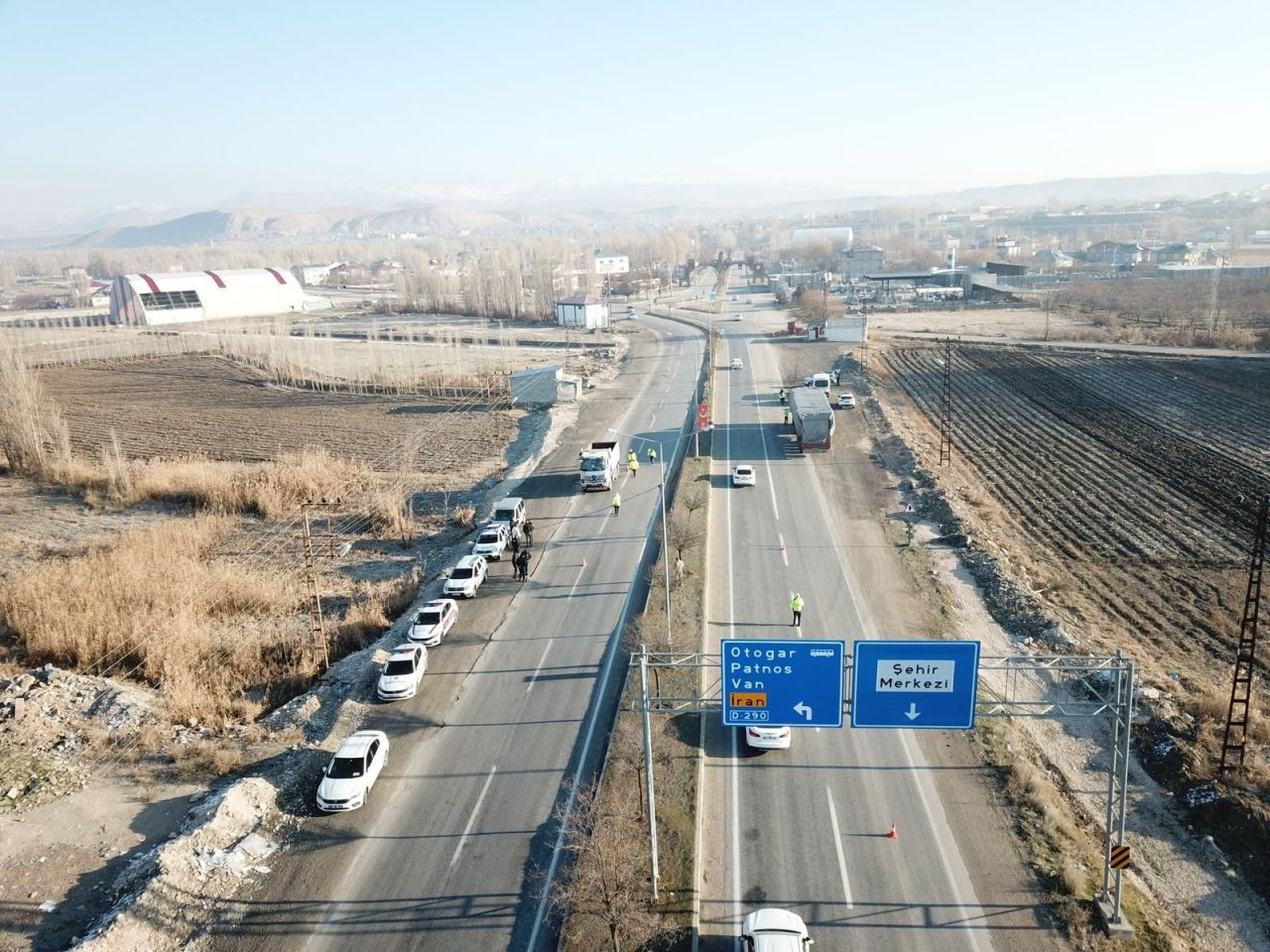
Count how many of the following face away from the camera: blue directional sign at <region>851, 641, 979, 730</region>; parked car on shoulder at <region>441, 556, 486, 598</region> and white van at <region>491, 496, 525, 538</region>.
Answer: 0

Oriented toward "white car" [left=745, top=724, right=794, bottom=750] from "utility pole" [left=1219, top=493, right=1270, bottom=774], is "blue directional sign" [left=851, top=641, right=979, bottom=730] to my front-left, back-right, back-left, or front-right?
front-left

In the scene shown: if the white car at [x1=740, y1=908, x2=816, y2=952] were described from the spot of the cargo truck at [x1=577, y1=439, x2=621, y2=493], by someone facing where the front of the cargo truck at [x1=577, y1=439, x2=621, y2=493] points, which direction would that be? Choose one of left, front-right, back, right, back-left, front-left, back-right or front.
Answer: front

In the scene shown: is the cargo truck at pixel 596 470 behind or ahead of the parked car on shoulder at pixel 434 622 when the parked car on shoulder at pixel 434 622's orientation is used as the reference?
behind

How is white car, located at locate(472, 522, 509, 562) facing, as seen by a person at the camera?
facing the viewer and to the left of the viewer

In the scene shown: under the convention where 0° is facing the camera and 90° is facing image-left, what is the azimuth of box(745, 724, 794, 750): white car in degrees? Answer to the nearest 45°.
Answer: approximately 180°

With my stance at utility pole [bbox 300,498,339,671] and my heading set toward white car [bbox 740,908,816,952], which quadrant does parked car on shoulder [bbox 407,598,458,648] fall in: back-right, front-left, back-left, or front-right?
front-left

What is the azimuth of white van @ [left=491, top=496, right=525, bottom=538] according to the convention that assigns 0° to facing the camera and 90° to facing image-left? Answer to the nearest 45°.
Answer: approximately 45°

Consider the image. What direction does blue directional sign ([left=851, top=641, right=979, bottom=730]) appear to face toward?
toward the camera

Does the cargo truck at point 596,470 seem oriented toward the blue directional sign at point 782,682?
yes

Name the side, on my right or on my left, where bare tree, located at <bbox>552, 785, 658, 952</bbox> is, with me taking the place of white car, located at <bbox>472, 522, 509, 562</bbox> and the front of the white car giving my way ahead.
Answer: on my left

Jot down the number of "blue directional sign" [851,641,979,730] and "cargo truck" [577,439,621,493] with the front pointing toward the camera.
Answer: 2

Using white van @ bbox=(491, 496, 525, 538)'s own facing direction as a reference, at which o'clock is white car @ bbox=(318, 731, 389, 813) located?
The white car is roughly at 11 o'clock from the white van.

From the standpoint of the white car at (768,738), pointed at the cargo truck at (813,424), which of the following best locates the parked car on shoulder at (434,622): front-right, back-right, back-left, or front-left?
front-left

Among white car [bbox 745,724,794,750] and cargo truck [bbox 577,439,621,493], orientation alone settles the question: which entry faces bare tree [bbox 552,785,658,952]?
the cargo truck
